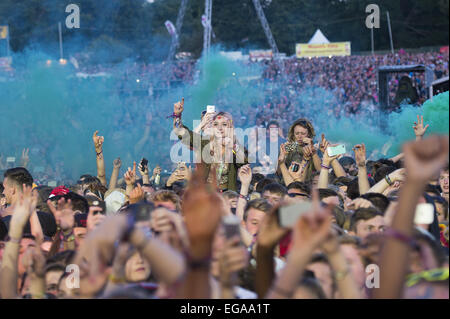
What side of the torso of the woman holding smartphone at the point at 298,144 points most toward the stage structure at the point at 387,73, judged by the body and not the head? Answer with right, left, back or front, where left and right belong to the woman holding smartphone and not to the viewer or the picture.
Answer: back

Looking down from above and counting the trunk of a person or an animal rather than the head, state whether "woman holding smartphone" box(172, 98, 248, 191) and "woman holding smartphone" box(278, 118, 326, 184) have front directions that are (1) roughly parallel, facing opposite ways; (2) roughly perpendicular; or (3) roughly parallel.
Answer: roughly parallel

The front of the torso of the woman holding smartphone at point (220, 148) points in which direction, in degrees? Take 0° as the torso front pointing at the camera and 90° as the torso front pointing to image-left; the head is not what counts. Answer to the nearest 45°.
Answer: approximately 0°

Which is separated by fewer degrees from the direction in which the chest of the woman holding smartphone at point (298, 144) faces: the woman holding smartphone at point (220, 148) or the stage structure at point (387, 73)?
the woman holding smartphone

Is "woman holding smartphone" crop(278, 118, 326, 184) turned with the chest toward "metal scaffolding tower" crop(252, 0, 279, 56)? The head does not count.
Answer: no

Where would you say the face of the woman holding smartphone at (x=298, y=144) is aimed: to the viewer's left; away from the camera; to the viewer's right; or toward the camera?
toward the camera

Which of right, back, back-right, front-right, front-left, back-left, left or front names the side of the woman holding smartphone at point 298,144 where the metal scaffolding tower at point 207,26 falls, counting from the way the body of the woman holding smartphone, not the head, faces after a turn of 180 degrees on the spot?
front

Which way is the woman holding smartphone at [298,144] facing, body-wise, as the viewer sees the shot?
toward the camera

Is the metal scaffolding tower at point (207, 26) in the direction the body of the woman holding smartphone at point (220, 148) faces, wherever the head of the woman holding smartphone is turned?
no

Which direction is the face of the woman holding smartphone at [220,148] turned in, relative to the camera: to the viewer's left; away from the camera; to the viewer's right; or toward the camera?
toward the camera

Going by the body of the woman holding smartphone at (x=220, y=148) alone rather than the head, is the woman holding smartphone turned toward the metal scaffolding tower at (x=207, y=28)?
no

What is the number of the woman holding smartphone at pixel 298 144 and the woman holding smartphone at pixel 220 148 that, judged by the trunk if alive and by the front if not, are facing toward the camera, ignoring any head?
2
